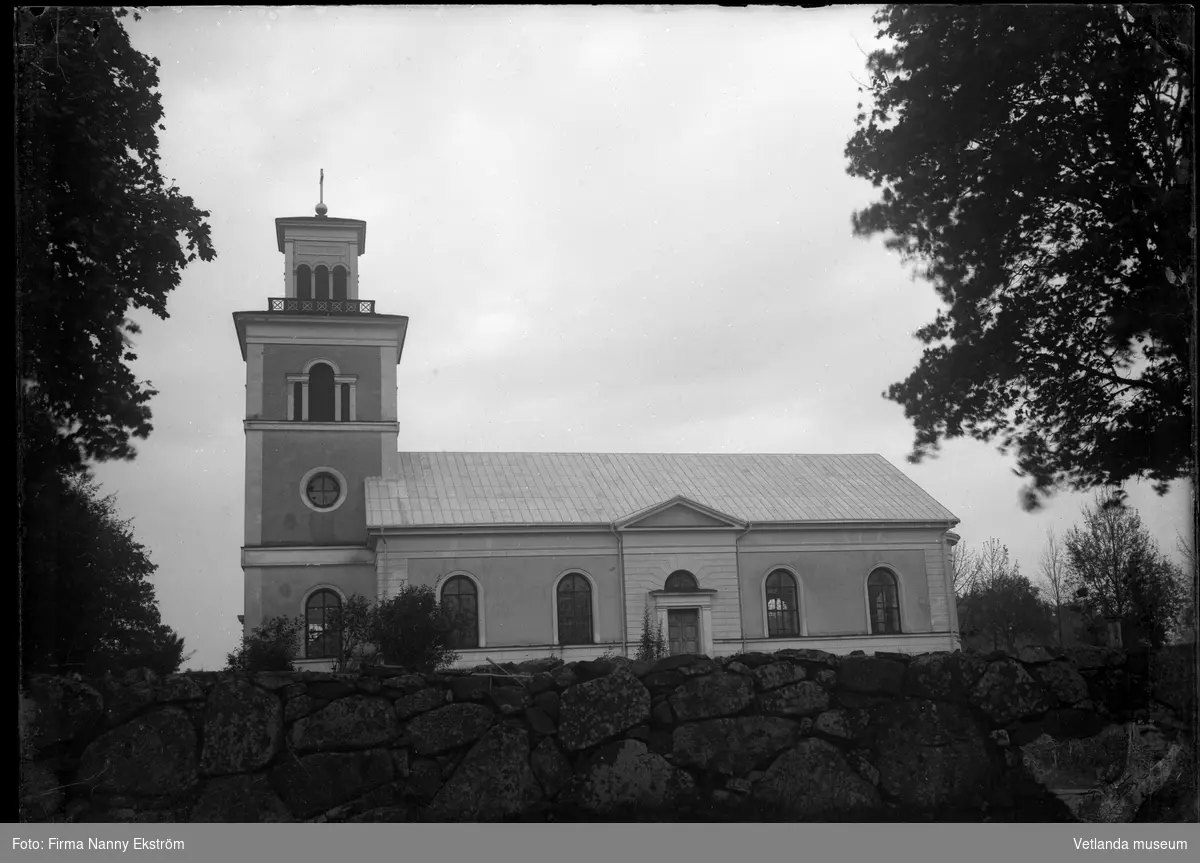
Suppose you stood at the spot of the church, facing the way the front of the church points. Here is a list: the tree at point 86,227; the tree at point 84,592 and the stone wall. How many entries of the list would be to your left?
3

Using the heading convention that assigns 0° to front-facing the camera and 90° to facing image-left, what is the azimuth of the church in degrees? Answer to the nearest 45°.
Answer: approximately 90°

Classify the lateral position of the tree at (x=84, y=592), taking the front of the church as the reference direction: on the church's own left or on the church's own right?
on the church's own right

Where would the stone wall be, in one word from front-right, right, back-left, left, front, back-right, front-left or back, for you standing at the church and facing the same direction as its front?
left

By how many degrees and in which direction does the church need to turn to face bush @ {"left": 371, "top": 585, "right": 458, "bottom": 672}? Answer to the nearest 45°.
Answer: approximately 90° to its left
